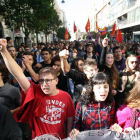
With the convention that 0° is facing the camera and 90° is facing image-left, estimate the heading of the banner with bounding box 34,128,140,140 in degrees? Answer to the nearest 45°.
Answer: approximately 0°

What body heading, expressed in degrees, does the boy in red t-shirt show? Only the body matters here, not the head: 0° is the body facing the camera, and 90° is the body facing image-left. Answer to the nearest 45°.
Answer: approximately 0°

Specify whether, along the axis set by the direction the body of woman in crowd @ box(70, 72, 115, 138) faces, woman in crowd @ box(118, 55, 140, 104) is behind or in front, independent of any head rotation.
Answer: behind

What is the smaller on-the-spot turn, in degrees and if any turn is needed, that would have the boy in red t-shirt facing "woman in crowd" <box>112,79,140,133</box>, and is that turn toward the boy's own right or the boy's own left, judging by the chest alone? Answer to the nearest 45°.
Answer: approximately 90° to the boy's own left

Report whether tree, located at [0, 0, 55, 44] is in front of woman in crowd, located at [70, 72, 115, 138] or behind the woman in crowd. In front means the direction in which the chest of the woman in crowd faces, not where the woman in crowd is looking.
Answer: behind

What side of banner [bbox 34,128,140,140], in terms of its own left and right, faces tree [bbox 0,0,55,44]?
back

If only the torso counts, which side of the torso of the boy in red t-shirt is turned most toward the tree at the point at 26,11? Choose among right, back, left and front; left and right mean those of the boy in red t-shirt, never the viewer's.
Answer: back

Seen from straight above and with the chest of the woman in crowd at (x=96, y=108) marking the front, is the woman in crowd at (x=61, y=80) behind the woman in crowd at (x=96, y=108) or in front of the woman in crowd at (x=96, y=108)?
behind
